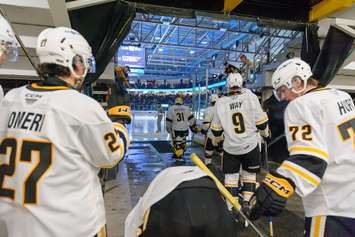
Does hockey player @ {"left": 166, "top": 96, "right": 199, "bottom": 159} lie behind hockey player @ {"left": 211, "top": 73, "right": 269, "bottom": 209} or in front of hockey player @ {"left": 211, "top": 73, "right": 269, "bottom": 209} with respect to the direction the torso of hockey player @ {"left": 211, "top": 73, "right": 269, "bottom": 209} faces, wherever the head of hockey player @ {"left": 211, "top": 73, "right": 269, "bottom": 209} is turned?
in front

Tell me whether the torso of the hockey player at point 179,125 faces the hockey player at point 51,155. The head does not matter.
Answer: no

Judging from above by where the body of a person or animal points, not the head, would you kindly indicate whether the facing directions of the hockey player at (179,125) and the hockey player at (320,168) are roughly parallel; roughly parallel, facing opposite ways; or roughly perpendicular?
roughly parallel

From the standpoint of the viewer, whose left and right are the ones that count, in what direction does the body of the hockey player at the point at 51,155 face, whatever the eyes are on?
facing away from the viewer and to the right of the viewer

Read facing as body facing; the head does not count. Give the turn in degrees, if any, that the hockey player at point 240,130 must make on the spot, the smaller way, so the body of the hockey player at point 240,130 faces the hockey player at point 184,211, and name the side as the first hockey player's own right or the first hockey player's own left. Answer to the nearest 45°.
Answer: approximately 180°

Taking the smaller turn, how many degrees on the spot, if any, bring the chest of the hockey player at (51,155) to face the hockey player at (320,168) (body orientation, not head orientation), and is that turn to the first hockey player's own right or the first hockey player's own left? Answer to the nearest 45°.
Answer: approximately 45° to the first hockey player's own right

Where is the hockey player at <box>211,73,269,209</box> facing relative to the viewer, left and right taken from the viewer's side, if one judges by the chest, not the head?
facing away from the viewer

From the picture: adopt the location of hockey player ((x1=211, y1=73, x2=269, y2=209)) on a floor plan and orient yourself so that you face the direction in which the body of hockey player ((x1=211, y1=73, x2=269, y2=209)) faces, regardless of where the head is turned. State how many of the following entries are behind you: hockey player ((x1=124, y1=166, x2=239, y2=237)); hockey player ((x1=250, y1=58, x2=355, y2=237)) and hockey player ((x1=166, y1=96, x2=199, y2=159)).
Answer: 2

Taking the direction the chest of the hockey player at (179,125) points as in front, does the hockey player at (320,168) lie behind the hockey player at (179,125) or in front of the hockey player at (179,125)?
behind

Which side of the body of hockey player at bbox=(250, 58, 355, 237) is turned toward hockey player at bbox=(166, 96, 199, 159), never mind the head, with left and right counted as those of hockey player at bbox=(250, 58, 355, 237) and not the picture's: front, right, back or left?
front

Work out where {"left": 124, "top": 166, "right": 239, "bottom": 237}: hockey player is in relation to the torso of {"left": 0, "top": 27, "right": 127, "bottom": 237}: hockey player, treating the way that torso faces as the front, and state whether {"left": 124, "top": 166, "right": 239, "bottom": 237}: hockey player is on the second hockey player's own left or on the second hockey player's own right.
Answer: on the second hockey player's own right

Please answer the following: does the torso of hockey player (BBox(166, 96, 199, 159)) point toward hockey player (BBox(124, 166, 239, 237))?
no

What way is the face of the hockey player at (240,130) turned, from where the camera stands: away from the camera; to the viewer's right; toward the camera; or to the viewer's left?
away from the camera

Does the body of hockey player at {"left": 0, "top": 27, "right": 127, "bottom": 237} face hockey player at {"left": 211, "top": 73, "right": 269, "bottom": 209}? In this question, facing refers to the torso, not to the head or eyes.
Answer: yes

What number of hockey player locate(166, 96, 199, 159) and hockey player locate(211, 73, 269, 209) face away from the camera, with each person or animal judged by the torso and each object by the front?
2

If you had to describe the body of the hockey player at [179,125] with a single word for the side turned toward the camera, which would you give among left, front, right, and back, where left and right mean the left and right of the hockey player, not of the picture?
back

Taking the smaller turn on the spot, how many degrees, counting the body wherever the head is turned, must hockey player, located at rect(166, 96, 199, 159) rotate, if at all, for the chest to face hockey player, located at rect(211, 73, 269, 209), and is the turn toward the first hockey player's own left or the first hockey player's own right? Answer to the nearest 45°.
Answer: approximately 180°

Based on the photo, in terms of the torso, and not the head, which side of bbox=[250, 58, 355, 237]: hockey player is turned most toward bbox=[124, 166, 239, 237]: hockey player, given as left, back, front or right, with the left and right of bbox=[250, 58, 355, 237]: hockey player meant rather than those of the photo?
left

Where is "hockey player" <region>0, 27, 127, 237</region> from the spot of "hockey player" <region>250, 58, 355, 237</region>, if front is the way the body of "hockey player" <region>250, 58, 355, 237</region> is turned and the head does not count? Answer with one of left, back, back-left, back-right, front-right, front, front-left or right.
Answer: left
